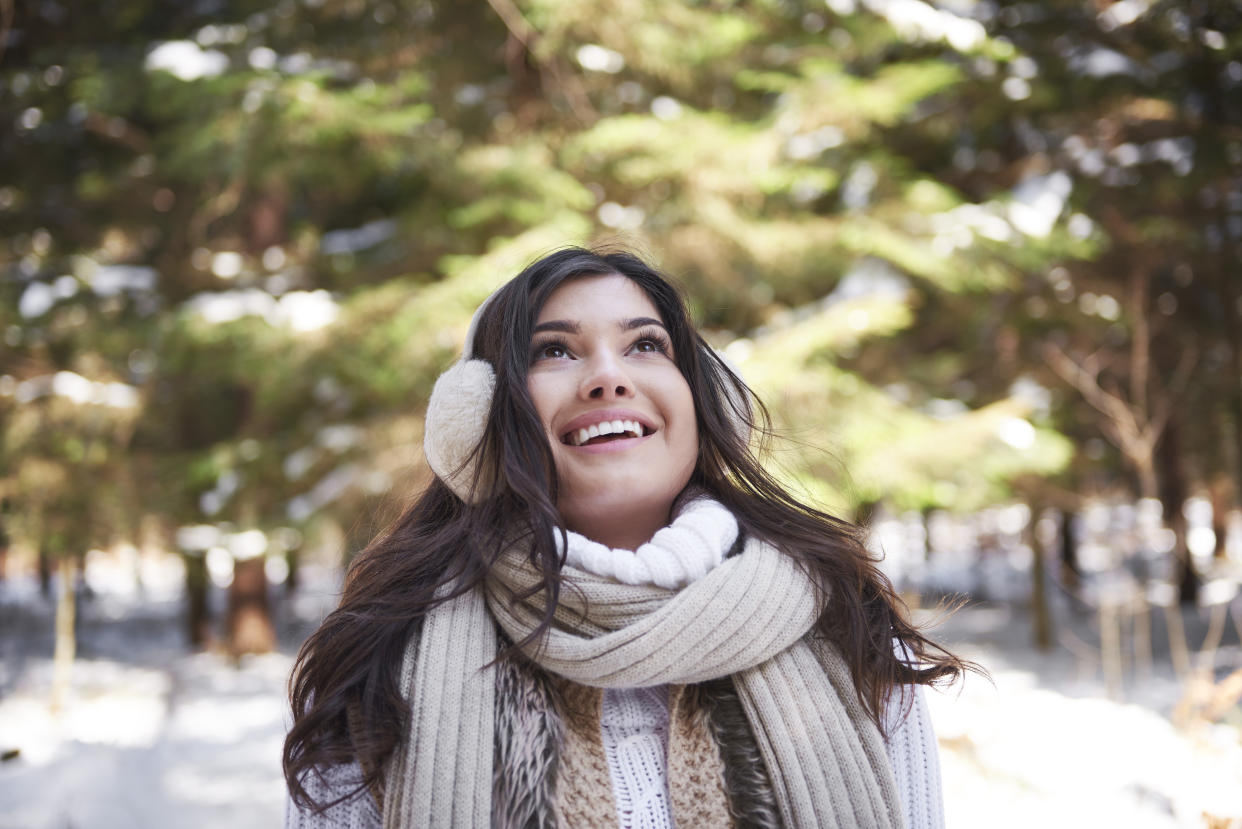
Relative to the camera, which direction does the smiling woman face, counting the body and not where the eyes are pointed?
toward the camera

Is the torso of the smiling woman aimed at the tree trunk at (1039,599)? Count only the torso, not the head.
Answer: no

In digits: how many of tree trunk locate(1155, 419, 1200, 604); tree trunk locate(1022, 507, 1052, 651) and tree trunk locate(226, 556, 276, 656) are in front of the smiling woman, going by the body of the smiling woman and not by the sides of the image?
0

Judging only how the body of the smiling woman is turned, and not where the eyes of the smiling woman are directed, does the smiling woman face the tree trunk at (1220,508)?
no

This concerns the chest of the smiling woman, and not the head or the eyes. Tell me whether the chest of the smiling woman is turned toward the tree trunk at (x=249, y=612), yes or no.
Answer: no

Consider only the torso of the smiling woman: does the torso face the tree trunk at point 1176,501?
no

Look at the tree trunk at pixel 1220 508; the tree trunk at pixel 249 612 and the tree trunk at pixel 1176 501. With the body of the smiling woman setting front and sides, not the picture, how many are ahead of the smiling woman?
0

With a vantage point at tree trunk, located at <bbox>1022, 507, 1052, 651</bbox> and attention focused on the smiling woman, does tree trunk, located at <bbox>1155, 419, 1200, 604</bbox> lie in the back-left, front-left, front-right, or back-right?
back-left

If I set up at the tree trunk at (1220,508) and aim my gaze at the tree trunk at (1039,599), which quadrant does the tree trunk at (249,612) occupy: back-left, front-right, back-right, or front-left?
front-right
